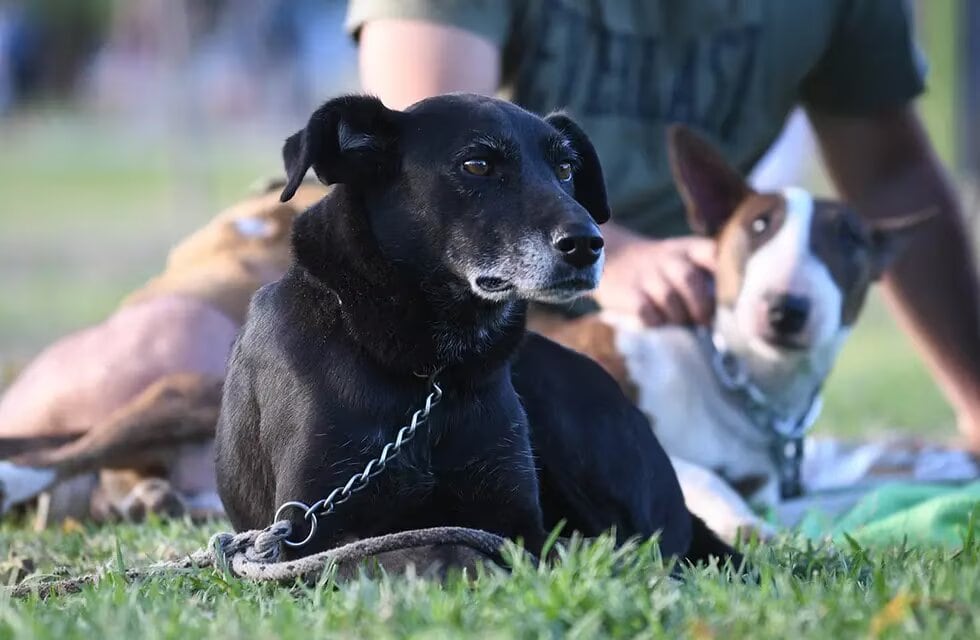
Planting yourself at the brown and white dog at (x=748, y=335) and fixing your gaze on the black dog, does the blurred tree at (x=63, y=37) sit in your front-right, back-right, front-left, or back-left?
back-right

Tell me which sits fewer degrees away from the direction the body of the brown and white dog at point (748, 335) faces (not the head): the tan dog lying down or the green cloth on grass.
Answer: the green cloth on grass

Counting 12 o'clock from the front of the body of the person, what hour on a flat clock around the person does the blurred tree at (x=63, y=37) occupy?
The blurred tree is roughly at 5 o'clock from the person.

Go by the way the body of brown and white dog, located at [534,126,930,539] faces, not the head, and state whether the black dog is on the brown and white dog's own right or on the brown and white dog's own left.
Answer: on the brown and white dog's own right

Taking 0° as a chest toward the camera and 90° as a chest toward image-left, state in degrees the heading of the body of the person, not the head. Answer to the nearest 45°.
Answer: approximately 0°

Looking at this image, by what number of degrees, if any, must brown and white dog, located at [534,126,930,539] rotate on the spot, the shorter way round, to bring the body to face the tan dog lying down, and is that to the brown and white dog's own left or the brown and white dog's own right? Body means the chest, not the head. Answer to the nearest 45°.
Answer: approximately 135° to the brown and white dog's own right

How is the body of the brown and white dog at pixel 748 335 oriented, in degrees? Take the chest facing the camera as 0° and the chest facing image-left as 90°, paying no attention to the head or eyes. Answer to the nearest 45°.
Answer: approximately 315°

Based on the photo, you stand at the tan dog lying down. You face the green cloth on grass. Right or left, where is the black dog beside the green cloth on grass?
right

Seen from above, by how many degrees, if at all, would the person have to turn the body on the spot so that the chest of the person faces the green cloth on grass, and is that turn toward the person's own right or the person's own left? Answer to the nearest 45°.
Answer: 0° — they already face it

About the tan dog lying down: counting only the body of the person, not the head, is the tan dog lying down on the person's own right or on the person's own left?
on the person's own right

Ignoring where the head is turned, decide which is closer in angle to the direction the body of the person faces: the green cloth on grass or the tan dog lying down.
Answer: the green cloth on grass
